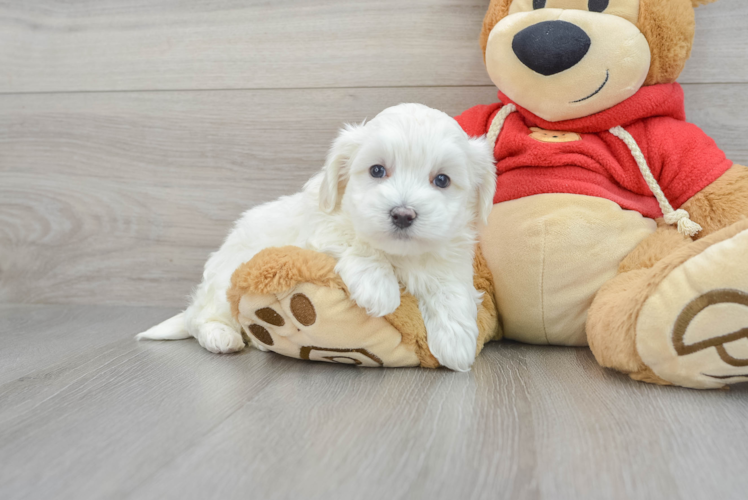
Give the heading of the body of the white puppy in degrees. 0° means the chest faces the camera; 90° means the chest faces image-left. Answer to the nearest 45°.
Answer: approximately 315°
